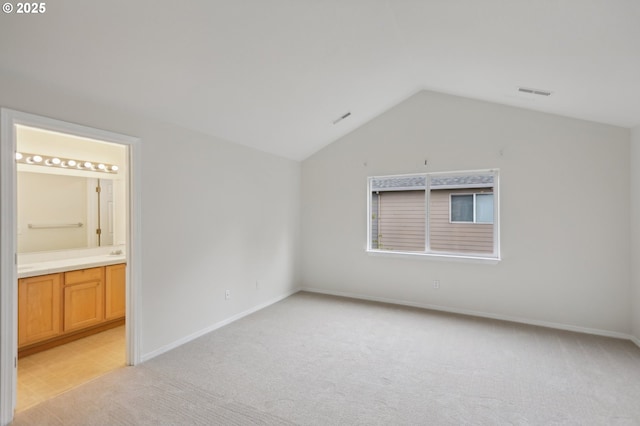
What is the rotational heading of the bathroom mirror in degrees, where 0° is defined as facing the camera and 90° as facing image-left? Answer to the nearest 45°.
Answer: approximately 315°

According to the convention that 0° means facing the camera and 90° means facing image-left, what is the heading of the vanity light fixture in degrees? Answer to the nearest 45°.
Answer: approximately 315°

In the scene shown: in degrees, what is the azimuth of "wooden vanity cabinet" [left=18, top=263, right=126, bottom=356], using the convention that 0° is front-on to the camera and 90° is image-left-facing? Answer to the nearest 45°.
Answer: approximately 315°
